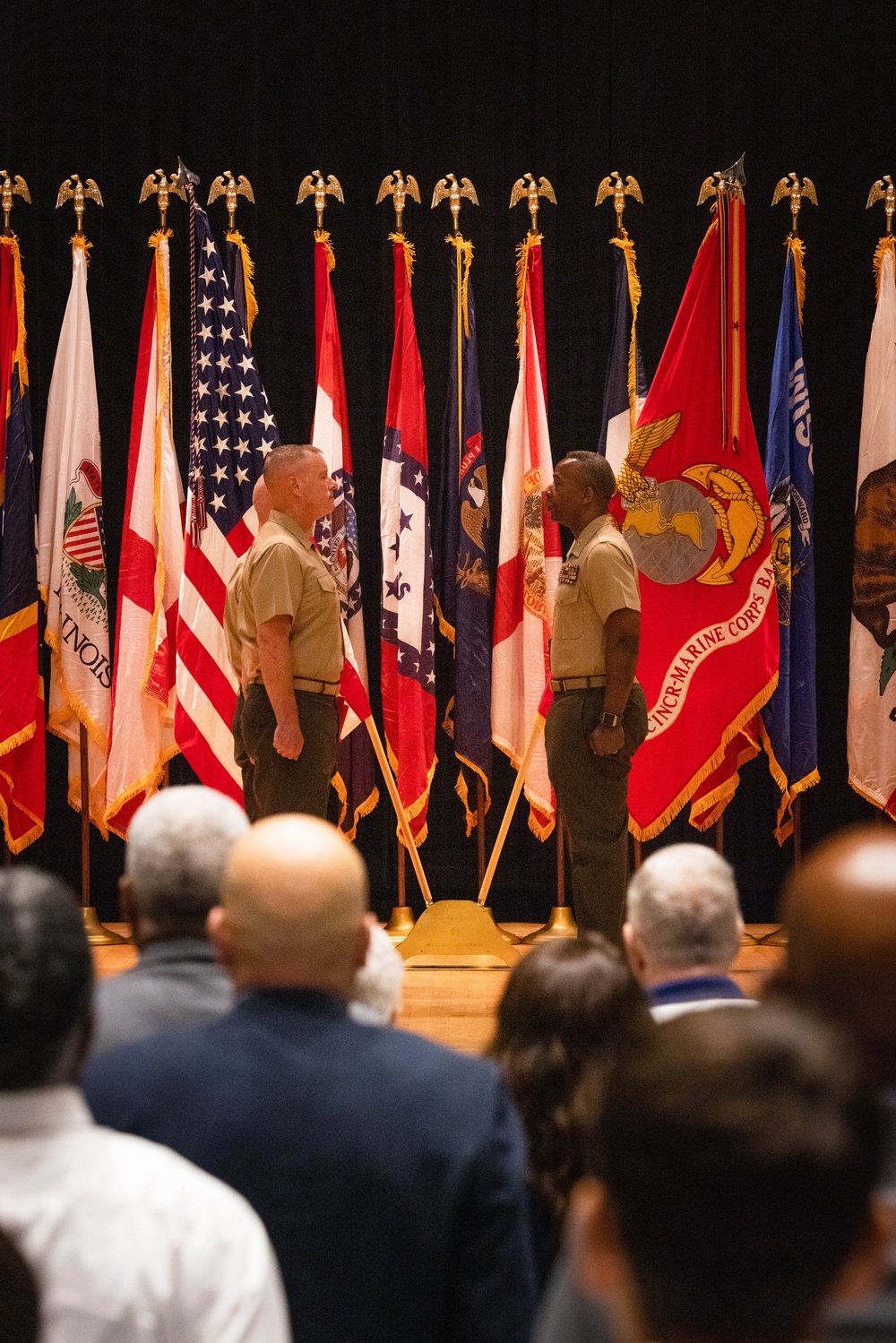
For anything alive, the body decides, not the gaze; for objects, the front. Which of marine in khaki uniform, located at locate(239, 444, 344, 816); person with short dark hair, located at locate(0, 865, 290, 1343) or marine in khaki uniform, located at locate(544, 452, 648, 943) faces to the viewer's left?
marine in khaki uniform, located at locate(544, 452, 648, 943)

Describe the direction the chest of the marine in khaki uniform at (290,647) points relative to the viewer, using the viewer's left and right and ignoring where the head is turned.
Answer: facing to the right of the viewer

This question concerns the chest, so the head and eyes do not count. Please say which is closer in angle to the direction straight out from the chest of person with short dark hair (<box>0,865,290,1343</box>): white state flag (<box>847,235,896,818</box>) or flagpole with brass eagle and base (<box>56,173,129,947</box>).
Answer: the flagpole with brass eagle and base

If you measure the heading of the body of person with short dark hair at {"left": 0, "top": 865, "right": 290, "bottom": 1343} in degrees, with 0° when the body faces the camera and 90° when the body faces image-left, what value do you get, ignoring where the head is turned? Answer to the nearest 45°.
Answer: approximately 180°

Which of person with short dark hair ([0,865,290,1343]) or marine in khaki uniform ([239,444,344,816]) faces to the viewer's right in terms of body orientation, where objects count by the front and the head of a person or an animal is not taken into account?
the marine in khaki uniform

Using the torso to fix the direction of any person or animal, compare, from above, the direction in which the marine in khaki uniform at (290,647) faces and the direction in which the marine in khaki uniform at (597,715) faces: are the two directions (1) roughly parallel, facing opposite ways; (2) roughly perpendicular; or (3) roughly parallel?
roughly parallel, facing opposite ways

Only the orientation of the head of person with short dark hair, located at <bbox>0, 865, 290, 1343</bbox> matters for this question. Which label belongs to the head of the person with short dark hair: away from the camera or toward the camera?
away from the camera

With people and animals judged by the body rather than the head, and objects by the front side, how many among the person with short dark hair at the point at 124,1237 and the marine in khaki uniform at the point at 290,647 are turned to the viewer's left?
0

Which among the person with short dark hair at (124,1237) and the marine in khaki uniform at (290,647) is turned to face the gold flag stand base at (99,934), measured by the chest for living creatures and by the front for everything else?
the person with short dark hair

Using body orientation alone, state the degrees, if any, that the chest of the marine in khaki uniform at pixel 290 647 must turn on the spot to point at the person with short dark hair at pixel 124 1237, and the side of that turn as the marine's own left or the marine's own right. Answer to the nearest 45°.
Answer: approximately 90° to the marine's own right

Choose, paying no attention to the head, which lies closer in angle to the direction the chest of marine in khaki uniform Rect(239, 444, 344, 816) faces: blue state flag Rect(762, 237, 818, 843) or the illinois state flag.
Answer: the blue state flag

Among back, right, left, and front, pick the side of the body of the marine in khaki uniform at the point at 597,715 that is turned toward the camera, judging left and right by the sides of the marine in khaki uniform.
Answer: left

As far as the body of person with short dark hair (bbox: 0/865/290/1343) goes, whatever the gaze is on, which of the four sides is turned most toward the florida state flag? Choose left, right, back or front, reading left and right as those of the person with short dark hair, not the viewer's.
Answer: front

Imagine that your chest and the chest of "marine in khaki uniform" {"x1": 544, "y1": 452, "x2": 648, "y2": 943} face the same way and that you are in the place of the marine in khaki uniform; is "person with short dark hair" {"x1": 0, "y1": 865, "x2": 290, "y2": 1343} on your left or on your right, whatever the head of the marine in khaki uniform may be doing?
on your left

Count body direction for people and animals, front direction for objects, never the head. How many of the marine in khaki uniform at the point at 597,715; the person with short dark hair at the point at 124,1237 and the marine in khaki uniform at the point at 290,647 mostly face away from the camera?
1

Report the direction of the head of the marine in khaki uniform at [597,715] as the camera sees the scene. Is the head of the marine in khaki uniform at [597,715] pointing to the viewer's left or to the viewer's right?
to the viewer's left

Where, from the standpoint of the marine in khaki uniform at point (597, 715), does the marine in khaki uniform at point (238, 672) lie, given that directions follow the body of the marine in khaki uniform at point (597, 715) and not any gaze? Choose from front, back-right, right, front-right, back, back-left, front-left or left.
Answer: front
